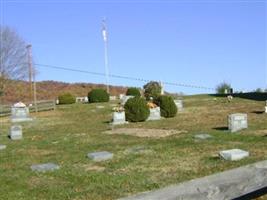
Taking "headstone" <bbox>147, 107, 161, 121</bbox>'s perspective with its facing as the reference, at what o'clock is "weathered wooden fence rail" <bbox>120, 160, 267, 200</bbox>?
The weathered wooden fence rail is roughly at 12 o'clock from the headstone.

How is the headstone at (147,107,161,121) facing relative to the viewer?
toward the camera

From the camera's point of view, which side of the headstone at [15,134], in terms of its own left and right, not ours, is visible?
front

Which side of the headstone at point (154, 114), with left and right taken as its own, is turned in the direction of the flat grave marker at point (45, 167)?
front

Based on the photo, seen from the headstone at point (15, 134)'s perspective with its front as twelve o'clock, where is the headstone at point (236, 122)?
the headstone at point (236, 122) is roughly at 10 o'clock from the headstone at point (15, 134).

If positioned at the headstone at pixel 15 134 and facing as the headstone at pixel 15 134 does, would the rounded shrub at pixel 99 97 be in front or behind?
behind

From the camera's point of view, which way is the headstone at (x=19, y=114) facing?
toward the camera

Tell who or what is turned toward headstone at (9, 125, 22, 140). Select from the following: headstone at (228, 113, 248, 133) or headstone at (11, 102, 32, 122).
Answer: headstone at (11, 102, 32, 122)

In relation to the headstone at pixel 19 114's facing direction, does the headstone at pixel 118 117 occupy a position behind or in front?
in front

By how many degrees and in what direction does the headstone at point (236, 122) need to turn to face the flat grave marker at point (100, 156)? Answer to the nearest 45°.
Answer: approximately 90° to its right
